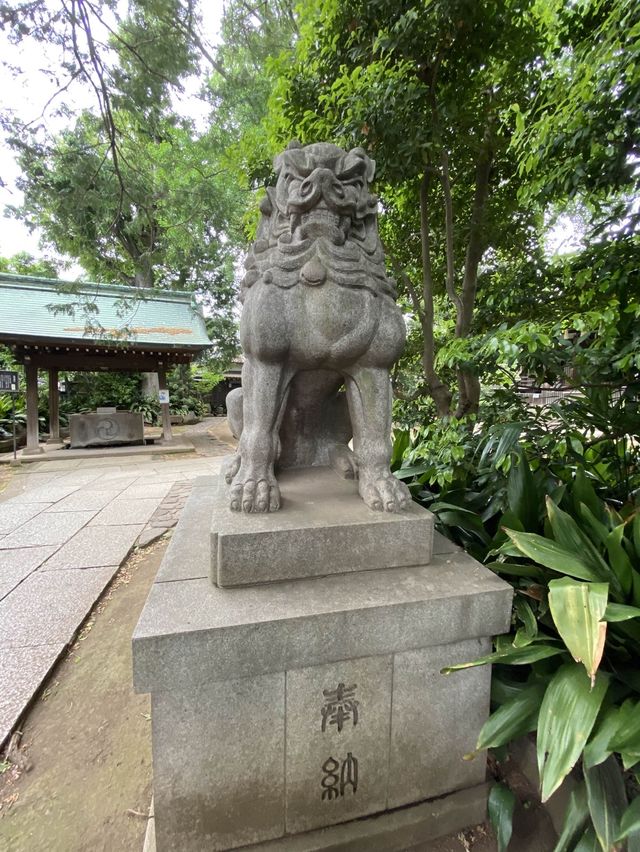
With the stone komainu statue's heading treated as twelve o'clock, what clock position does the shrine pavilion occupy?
The shrine pavilion is roughly at 5 o'clock from the stone komainu statue.

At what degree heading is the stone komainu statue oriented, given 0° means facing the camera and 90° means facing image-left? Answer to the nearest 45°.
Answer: approximately 0°

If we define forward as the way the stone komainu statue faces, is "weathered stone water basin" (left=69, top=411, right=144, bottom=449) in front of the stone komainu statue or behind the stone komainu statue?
behind

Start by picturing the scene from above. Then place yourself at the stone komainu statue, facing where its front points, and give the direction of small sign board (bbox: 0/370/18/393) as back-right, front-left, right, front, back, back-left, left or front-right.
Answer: back-right
